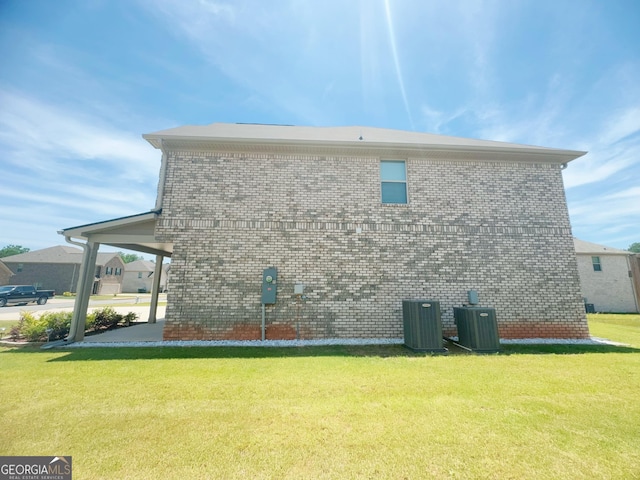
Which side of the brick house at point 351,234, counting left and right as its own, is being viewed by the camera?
left

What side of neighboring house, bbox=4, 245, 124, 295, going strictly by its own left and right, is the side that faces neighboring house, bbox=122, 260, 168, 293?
left

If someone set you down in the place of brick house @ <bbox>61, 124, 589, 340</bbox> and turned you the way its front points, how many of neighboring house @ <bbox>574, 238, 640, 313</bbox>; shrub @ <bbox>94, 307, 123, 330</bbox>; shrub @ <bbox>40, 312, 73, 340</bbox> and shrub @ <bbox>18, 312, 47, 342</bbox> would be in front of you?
3

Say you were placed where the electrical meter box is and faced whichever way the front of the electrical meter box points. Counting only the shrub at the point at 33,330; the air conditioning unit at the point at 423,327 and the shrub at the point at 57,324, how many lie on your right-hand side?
2

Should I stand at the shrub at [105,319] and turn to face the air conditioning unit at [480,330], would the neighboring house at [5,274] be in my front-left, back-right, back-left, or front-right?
back-left

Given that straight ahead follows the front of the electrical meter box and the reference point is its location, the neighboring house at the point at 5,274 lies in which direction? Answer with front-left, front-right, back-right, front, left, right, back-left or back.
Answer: back-right

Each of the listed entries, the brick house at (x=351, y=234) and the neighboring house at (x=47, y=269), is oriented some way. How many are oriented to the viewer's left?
1

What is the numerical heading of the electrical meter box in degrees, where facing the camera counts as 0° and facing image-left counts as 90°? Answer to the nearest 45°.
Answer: approximately 0°

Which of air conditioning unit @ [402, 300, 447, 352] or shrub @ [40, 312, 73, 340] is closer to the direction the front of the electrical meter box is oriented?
the air conditioning unit

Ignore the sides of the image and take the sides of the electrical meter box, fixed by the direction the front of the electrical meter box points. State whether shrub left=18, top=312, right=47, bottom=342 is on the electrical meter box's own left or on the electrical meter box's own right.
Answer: on the electrical meter box's own right

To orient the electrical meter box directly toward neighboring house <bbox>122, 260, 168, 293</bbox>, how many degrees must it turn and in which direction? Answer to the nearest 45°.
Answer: approximately 135° to its right

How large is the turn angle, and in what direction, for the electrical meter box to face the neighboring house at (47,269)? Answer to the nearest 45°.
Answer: approximately 135° to its right

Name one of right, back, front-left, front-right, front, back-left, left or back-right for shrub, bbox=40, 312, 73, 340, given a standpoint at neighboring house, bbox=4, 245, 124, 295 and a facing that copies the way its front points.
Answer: front-right

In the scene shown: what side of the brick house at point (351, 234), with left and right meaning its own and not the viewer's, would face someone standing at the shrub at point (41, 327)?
front
